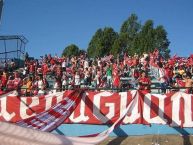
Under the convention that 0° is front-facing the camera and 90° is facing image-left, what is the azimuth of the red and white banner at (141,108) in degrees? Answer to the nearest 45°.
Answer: approximately 0°

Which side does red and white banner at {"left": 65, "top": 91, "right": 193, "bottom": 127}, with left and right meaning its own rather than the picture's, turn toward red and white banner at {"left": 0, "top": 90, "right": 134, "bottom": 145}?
front
